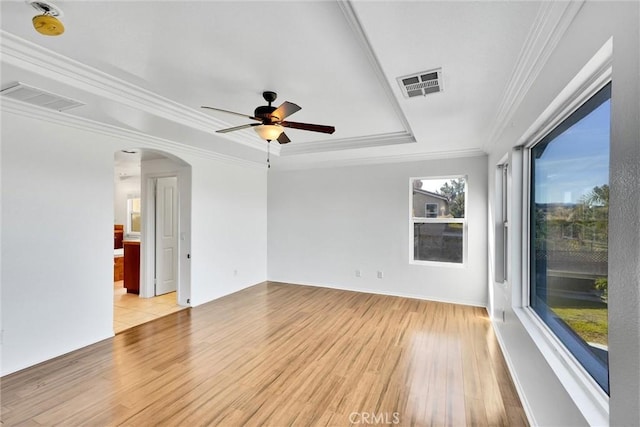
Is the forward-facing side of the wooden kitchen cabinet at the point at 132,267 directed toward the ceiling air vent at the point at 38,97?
no

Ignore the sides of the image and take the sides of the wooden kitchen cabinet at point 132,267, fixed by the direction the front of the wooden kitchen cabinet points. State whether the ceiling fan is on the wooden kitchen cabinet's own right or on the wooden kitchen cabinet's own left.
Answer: on the wooden kitchen cabinet's own left

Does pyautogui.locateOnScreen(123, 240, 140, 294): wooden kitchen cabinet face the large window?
no

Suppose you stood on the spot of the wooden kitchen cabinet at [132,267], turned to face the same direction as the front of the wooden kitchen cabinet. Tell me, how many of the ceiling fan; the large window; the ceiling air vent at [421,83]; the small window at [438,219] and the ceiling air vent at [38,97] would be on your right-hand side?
0

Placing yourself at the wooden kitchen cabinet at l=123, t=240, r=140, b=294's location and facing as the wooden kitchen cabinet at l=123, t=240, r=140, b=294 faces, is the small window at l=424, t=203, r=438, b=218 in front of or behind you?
behind

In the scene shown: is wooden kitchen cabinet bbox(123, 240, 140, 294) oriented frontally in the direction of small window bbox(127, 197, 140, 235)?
no

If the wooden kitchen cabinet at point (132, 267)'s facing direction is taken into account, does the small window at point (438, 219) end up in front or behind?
behind

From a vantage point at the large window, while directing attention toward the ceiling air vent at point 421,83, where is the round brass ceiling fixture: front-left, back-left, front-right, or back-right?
front-left

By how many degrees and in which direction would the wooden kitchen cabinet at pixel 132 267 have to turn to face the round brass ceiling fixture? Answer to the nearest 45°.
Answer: approximately 90° to its left

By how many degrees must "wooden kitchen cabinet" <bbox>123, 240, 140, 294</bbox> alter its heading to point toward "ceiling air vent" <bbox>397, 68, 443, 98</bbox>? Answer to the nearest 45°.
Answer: approximately 90° to its left
